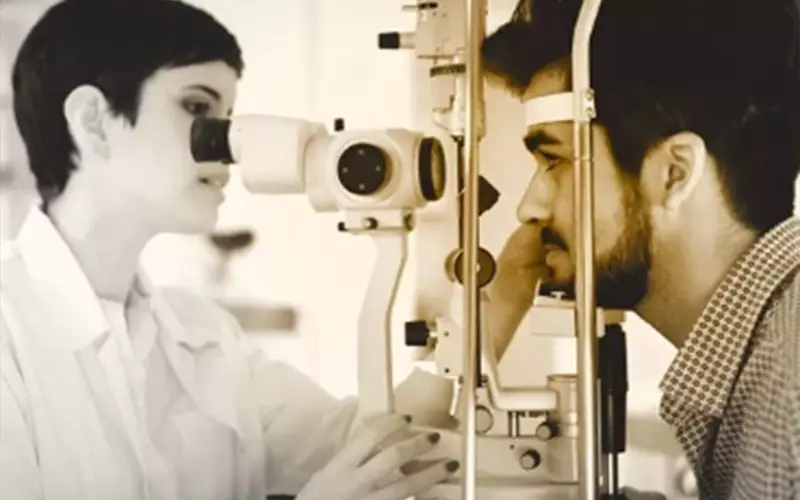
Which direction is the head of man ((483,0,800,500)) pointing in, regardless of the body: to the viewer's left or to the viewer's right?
to the viewer's left

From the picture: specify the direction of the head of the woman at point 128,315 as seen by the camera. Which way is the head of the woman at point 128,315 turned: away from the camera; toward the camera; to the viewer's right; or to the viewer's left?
to the viewer's right

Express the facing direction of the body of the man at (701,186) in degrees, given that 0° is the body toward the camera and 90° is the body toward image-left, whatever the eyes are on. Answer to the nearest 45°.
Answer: approximately 90°

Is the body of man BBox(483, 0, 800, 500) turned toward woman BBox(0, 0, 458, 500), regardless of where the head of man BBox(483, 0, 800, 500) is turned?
yes
